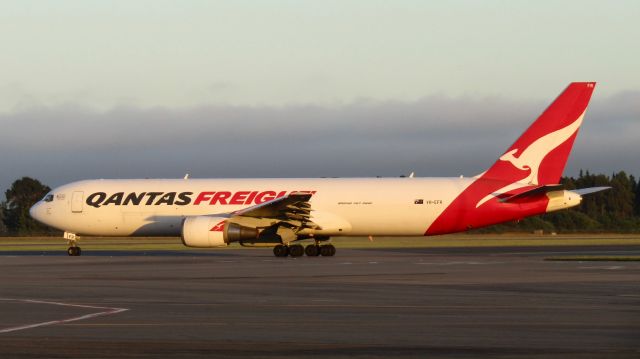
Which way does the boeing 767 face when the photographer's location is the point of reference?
facing to the left of the viewer
